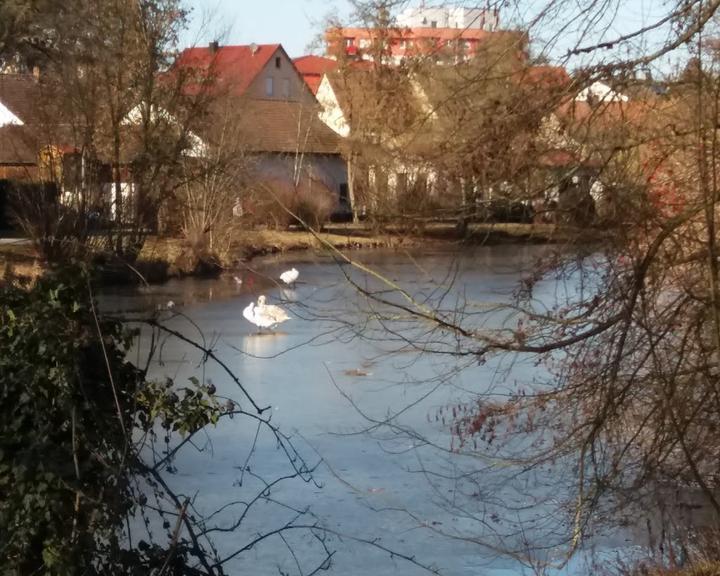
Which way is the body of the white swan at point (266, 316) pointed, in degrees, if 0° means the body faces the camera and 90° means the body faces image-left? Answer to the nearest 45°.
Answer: approximately 90°

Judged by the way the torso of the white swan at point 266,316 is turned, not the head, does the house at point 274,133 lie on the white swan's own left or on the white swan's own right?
on the white swan's own right
